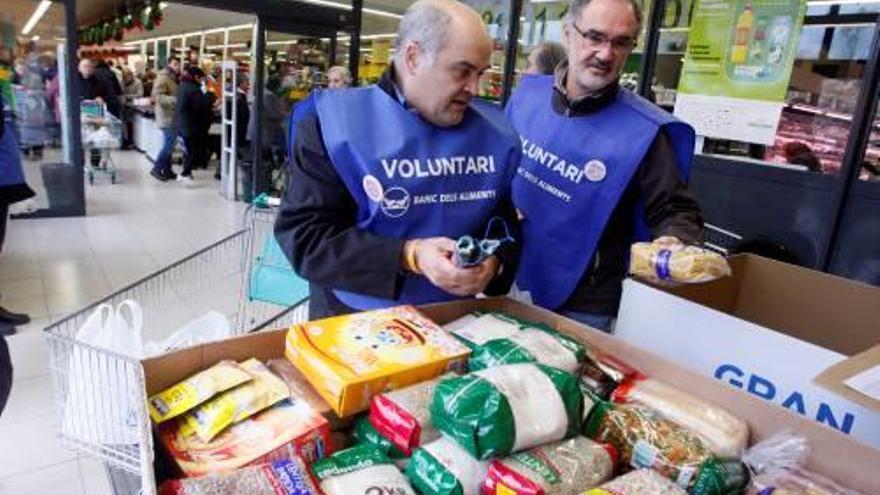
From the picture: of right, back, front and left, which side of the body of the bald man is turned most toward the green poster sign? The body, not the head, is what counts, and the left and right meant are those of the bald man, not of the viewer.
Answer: left

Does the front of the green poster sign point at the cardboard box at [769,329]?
yes

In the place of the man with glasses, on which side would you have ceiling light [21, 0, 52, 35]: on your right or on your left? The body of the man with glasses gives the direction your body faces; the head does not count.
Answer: on your right

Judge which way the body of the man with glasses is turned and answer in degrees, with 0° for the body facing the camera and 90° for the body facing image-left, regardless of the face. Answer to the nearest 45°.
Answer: approximately 45°

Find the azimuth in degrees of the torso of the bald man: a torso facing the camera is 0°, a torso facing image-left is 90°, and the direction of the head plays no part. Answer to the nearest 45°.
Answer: approximately 315°

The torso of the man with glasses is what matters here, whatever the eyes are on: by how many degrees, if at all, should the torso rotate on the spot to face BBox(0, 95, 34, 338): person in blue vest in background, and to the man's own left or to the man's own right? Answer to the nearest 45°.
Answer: approximately 45° to the man's own right

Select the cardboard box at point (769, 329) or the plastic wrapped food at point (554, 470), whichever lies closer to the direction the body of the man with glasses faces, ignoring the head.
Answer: the plastic wrapped food

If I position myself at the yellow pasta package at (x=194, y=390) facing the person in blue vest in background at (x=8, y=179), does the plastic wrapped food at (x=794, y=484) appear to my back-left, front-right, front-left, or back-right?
back-right
